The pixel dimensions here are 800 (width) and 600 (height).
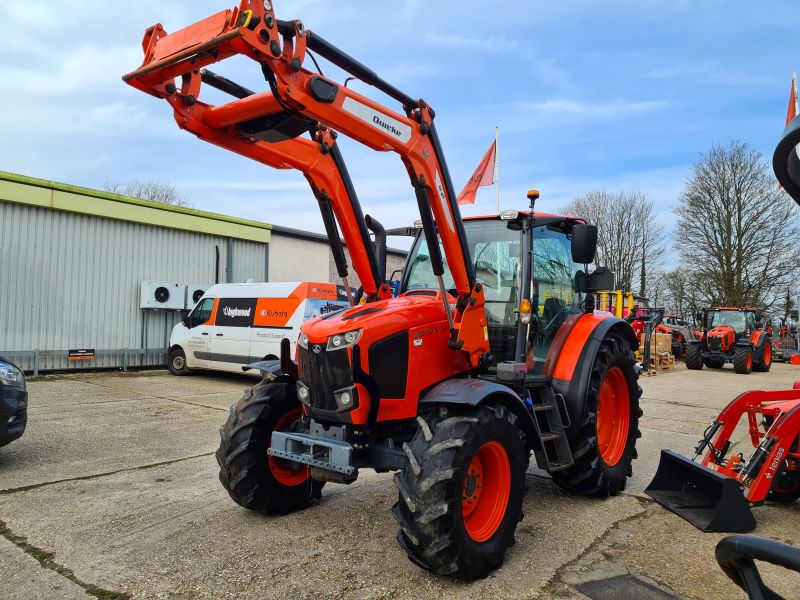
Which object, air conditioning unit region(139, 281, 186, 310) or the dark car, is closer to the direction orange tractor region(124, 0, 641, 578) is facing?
the dark car

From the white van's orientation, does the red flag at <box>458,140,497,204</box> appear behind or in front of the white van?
behind

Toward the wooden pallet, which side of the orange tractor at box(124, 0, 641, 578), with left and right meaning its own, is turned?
back

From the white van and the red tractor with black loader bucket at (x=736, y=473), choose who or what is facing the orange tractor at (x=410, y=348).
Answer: the red tractor with black loader bucket at (x=736, y=473)

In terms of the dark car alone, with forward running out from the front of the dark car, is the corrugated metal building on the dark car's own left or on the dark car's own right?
on the dark car's own left

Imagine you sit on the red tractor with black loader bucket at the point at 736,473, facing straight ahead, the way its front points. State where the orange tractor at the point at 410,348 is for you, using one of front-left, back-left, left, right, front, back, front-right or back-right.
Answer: front

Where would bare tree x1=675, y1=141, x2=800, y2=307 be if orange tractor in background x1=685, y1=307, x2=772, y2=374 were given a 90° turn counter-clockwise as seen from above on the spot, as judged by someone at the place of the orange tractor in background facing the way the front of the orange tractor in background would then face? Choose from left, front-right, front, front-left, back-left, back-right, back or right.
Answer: back-left

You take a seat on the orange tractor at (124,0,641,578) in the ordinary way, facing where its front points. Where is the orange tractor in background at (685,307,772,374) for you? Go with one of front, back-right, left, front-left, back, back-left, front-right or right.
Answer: back

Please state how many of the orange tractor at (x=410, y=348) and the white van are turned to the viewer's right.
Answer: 0

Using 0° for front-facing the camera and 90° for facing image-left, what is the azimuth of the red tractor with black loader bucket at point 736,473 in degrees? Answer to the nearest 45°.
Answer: approximately 45°

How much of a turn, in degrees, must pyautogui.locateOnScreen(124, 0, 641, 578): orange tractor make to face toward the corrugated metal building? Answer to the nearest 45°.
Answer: approximately 90° to its right

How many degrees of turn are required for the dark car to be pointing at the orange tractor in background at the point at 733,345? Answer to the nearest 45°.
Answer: approximately 45° to its left

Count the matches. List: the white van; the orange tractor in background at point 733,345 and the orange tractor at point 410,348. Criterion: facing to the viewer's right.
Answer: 0

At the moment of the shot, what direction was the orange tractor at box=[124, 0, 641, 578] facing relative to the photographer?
facing the viewer and to the left of the viewer

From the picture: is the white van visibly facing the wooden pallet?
no

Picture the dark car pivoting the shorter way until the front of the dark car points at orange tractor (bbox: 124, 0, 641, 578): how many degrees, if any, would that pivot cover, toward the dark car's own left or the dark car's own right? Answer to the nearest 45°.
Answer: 0° — it already faces it

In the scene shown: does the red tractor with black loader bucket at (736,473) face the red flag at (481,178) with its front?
no

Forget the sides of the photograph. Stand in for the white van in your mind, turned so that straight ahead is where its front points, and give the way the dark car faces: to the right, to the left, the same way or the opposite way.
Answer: the opposite way

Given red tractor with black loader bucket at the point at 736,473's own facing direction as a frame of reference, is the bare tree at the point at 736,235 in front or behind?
behind
